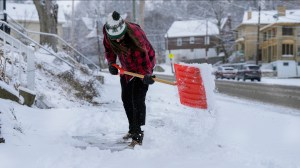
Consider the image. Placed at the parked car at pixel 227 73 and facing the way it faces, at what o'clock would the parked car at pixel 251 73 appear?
the parked car at pixel 251 73 is roughly at 7 o'clock from the parked car at pixel 227 73.

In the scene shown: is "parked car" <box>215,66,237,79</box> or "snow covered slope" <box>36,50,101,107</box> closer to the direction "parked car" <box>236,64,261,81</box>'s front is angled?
the parked car

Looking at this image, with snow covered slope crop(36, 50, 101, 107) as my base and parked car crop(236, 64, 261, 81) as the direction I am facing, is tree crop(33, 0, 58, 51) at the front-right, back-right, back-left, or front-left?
front-left

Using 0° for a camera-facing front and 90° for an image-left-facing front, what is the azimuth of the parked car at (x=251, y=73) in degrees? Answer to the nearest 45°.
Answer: approximately 135°

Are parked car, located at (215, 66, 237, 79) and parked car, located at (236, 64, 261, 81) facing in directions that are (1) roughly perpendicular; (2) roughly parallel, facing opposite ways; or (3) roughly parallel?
roughly parallel
